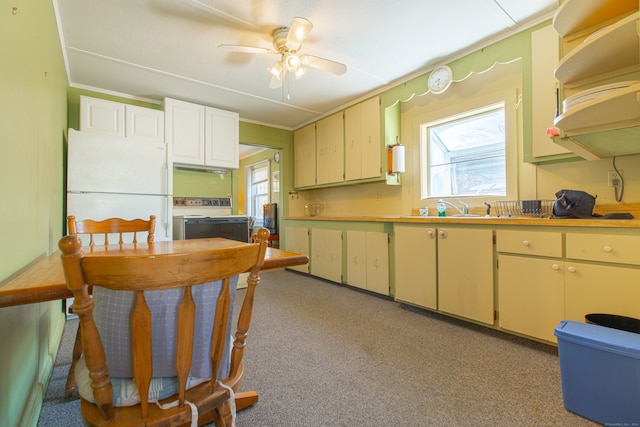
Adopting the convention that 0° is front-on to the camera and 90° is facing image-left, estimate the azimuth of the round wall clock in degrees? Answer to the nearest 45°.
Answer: approximately 45°

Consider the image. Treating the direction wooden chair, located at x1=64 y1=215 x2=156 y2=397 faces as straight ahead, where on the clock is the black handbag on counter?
The black handbag on counter is roughly at 10 o'clock from the wooden chair.

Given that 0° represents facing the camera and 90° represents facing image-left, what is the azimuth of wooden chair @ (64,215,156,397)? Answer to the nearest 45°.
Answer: approximately 0°

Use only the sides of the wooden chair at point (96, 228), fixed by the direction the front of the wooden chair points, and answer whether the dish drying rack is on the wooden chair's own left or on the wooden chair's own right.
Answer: on the wooden chair's own left

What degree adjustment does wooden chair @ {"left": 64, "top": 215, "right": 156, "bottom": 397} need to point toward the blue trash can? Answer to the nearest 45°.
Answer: approximately 45° to its left

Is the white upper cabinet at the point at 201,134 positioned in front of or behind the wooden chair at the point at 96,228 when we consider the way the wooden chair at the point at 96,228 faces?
behind

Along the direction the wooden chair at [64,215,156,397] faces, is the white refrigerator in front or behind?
behind

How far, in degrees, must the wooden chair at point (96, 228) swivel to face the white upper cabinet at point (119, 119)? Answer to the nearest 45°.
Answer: approximately 180°
